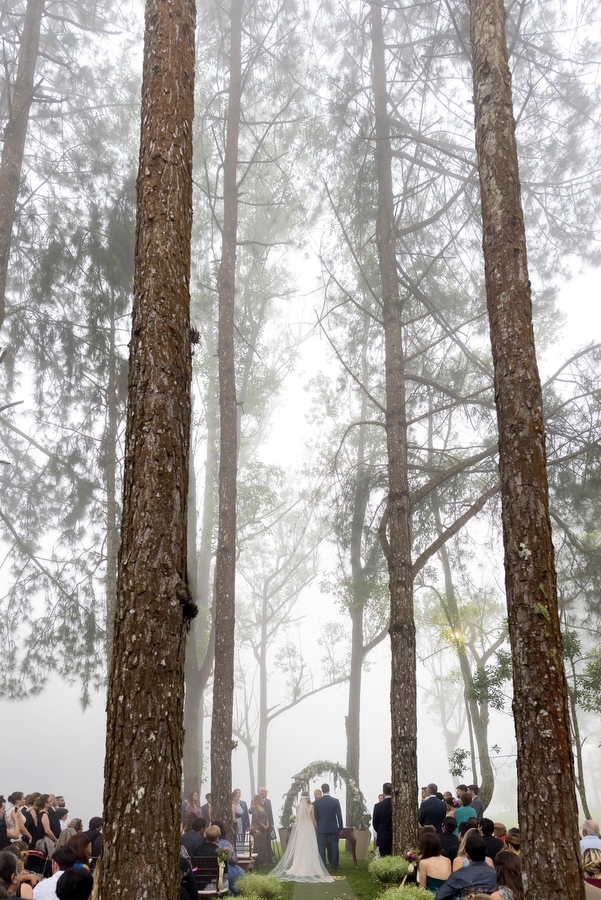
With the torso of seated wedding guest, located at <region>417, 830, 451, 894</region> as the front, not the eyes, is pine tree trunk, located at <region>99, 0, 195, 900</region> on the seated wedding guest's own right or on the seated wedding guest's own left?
on the seated wedding guest's own left

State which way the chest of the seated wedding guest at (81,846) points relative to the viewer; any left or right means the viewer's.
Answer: facing away from the viewer and to the right of the viewer

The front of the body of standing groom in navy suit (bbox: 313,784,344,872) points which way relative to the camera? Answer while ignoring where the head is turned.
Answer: away from the camera

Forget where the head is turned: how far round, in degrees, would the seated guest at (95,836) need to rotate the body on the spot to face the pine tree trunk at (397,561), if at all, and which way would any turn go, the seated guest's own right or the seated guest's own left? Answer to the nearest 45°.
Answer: approximately 45° to the seated guest's own right

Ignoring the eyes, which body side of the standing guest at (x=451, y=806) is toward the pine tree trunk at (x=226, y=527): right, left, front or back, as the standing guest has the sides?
left

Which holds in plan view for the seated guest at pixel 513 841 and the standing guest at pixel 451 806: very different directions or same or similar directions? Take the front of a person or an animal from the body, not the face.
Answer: same or similar directions

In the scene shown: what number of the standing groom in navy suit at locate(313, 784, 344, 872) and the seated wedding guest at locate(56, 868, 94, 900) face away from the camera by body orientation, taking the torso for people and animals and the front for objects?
2

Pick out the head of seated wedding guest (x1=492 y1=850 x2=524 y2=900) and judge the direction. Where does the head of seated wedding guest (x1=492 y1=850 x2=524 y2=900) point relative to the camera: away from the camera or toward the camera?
away from the camera

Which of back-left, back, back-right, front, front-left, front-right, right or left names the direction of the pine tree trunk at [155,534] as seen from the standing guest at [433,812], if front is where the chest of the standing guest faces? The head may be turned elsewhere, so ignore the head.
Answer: back-left

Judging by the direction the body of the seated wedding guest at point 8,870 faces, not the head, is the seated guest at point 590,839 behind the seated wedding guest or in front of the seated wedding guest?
in front

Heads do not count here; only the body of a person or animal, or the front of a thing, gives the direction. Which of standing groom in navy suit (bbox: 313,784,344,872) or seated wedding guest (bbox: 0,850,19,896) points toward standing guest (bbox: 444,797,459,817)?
the seated wedding guest

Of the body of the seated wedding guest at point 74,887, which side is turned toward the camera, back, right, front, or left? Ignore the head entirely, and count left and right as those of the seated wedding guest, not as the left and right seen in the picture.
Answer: back
